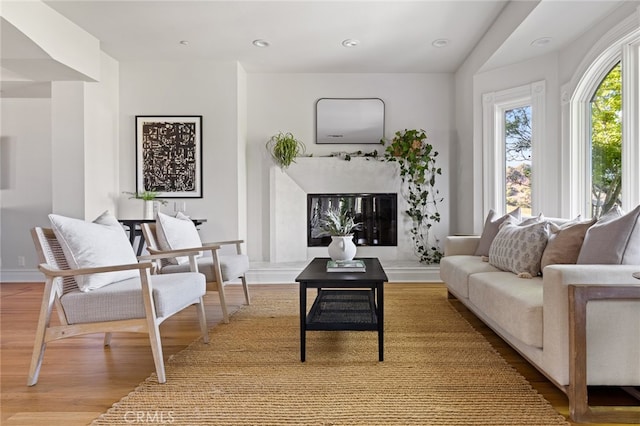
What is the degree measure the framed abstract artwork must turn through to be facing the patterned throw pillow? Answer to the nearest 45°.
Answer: approximately 45° to its left

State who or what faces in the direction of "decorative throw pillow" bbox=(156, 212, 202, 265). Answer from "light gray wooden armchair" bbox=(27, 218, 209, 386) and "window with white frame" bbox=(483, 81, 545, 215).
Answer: the window with white frame

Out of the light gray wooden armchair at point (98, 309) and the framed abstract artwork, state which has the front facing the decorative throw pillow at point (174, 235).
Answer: the framed abstract artwork

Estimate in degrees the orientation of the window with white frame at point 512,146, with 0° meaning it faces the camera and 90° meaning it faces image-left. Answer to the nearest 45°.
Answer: approximately 45°

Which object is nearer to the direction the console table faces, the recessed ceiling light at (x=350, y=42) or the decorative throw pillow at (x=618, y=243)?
the decorative throw pillow

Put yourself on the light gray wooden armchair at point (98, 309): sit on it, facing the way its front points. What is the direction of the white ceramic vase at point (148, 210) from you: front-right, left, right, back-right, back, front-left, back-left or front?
back-left

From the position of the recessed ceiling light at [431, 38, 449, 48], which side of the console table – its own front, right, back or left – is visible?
left

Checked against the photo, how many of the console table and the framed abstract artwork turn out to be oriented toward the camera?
2

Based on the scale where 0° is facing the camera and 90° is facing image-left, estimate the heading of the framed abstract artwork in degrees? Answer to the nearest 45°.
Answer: approximately 0°

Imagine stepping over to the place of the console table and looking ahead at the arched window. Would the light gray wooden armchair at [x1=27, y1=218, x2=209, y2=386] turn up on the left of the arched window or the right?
right
